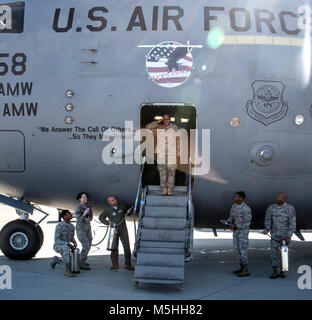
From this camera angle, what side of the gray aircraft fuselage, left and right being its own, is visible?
left

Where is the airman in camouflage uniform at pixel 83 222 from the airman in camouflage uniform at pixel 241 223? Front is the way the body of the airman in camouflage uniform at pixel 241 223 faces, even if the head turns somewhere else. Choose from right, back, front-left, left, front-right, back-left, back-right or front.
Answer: front-right

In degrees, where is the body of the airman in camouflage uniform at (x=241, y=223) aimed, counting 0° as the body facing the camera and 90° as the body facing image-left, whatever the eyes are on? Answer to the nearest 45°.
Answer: approximately 45°

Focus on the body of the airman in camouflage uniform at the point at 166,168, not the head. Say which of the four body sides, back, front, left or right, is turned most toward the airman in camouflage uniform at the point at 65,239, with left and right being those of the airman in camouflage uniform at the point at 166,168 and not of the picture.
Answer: right

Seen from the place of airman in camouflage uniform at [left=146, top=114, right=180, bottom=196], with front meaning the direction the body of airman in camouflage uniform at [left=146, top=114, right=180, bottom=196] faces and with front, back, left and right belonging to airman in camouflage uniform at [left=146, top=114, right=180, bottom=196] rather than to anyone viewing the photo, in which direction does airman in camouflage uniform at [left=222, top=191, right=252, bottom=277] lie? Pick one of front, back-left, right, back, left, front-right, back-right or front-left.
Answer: left

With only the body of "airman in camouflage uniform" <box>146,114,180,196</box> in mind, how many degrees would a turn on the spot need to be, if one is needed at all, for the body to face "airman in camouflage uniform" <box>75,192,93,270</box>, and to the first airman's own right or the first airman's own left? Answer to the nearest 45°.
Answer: approximately 90° to the first airman's own right

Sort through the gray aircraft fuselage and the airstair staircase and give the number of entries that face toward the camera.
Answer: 1

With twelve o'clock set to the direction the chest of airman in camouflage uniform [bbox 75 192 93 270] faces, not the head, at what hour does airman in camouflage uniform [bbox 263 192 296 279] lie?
airman in camouflage uniform [bbox 263 192 296 279] is roughly at 11 o'clock from airman in camouflage uniform [bbox 75 192 93 270].
